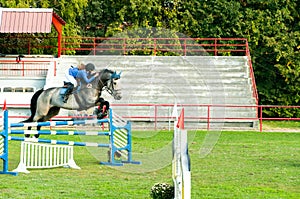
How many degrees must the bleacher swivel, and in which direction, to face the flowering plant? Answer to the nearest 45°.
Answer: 0° — it already faces it

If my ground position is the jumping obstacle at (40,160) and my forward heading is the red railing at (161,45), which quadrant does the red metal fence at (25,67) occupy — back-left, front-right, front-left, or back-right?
front-left

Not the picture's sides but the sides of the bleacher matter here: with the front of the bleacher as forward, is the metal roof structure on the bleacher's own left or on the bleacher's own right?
on the bleacher's own right

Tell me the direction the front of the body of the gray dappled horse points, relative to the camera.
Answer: to the viewer's right

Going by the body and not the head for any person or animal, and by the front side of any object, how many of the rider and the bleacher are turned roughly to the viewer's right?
1

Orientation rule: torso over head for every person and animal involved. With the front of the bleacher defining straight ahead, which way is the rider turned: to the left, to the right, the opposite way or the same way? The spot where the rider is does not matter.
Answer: to the left

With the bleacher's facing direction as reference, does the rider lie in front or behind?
in front

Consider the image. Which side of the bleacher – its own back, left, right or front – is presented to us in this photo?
front

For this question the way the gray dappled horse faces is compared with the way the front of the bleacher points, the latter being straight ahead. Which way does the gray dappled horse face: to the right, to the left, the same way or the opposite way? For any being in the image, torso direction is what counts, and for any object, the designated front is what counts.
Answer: to the left

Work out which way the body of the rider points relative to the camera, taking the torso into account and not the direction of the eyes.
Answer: to the viewer's right
